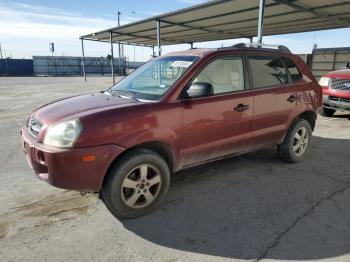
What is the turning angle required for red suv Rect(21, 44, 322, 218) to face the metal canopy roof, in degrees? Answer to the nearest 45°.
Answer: approximately 135° to its right

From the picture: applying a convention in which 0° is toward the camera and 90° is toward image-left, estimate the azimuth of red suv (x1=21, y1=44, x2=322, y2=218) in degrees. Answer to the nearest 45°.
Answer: approximately 45°

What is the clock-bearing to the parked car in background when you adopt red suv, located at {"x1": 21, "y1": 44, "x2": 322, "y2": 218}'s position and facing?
The parked car in background is roughly at 6 o'clock from the red suv.

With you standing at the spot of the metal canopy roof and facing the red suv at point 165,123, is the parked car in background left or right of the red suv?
left
